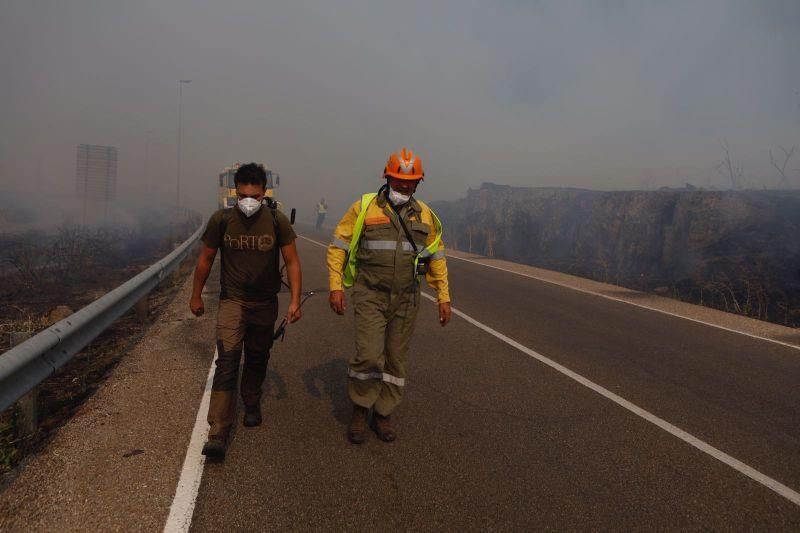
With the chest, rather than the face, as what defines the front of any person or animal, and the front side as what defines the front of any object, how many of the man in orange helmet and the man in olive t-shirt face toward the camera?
2

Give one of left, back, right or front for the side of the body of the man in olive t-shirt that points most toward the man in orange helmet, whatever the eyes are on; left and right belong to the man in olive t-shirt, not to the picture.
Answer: left

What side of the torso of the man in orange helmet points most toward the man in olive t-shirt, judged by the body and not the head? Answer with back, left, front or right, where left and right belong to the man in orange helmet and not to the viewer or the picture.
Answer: right

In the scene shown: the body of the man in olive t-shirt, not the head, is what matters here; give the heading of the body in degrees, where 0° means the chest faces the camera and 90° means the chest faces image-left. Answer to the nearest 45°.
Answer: approximately 0°
